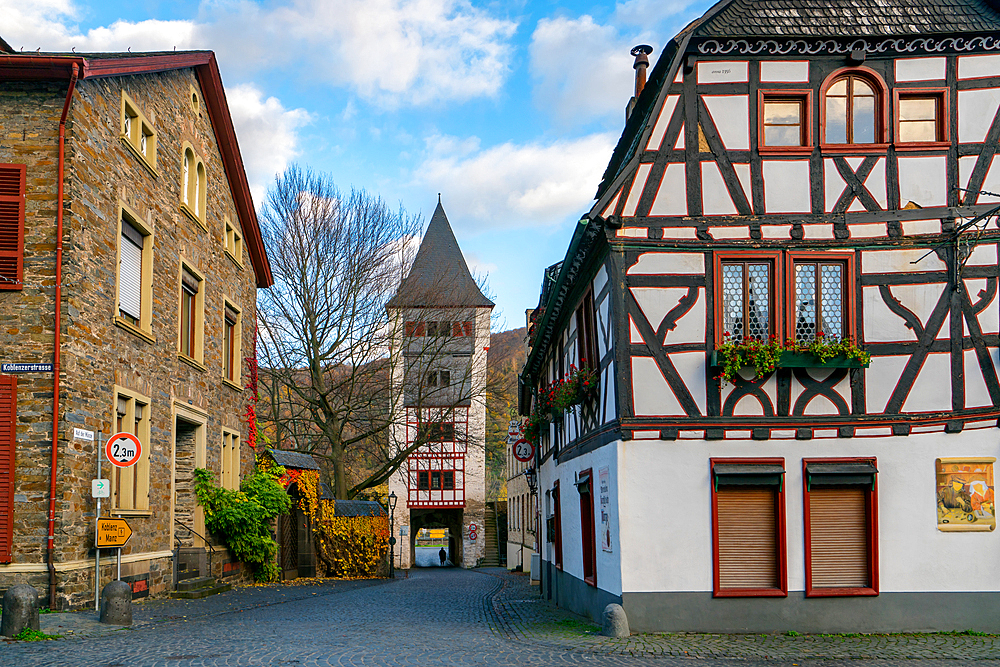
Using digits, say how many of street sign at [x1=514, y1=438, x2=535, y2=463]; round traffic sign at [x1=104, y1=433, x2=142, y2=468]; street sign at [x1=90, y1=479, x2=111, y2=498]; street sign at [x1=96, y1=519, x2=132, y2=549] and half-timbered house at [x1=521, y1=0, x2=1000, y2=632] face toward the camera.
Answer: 5

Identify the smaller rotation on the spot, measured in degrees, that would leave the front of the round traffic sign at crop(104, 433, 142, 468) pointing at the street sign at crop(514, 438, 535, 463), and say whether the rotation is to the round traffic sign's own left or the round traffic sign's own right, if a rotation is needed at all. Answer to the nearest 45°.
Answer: approximately 135° to the round traffic sign's own left

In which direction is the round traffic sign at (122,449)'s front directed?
toward the camera

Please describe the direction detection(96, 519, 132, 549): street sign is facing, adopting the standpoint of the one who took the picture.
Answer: facing the viewer

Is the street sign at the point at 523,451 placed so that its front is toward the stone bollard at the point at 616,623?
yes

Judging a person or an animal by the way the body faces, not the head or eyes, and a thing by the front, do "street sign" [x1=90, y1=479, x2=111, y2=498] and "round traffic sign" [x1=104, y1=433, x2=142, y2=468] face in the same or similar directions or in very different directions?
same or similar directions

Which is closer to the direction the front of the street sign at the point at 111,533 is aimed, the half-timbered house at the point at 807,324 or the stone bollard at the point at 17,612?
the stone bollard

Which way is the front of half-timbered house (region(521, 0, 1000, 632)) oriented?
toward the camera

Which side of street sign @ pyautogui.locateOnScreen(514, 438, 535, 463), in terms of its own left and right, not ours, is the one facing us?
front
